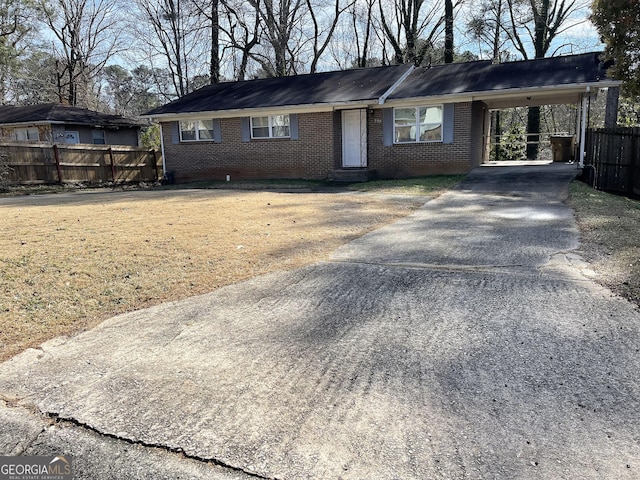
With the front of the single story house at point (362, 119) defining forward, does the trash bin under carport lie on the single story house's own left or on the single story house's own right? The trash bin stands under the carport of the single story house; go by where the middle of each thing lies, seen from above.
on the single story house's own left

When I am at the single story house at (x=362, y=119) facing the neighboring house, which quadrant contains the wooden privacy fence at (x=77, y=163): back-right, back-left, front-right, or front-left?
front-left

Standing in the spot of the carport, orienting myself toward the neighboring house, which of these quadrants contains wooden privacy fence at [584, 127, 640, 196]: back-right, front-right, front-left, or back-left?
back-left

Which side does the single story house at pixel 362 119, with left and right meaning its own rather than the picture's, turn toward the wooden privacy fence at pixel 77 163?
right

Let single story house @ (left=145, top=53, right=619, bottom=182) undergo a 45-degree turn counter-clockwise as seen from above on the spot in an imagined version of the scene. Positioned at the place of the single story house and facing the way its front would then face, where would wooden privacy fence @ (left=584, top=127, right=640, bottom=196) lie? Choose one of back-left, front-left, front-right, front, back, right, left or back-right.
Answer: front

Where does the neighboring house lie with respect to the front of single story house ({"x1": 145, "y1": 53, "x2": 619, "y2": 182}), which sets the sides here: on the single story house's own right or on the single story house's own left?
on the single story house's own right
